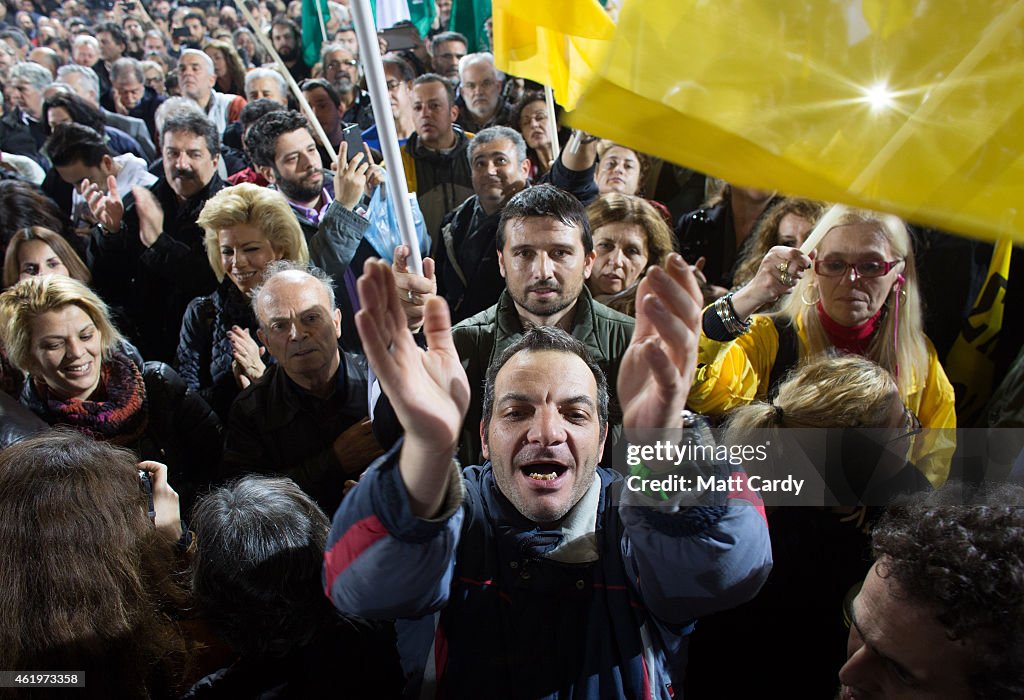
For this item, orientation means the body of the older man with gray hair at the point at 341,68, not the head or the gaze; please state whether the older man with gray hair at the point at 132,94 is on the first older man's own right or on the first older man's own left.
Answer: on the first older man's own right

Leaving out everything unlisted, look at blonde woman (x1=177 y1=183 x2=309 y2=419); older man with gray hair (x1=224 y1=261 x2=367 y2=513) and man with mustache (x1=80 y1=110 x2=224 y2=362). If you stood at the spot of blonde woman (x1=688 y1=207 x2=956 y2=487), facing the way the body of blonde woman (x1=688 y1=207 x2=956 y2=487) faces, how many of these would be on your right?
3

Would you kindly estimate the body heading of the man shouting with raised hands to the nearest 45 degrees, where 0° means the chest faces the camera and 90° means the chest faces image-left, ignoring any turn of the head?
approximately 0°

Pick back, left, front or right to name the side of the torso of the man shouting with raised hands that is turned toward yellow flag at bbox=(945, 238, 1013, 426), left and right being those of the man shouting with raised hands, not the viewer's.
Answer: left

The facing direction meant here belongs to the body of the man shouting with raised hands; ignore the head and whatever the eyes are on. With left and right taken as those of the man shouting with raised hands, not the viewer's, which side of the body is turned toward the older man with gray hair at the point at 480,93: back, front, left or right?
back

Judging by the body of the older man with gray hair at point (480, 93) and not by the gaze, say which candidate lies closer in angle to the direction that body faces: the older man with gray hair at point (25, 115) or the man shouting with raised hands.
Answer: the man shouting with raised hands

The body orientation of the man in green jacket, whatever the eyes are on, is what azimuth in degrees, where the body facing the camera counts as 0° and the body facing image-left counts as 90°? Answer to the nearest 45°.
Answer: approximately 0°

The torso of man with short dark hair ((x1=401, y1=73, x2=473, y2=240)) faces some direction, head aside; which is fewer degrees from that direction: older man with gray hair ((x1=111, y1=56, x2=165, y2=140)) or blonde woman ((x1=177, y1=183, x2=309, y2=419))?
the blonde woman

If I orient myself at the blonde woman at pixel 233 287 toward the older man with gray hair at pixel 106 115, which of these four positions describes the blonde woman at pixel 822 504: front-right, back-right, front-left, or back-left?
back-right

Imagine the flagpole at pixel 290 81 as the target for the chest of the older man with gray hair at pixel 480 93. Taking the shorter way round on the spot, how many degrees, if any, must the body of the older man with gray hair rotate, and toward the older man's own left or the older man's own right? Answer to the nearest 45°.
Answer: approximately 45° to the older man's own right
